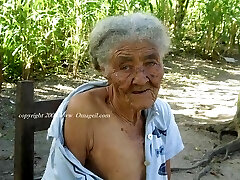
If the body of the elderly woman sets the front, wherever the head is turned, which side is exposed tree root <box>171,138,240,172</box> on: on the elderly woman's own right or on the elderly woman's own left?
on the elderly woman's own left

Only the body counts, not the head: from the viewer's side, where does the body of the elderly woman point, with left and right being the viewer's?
facing the viewer and to the right of the viewer
